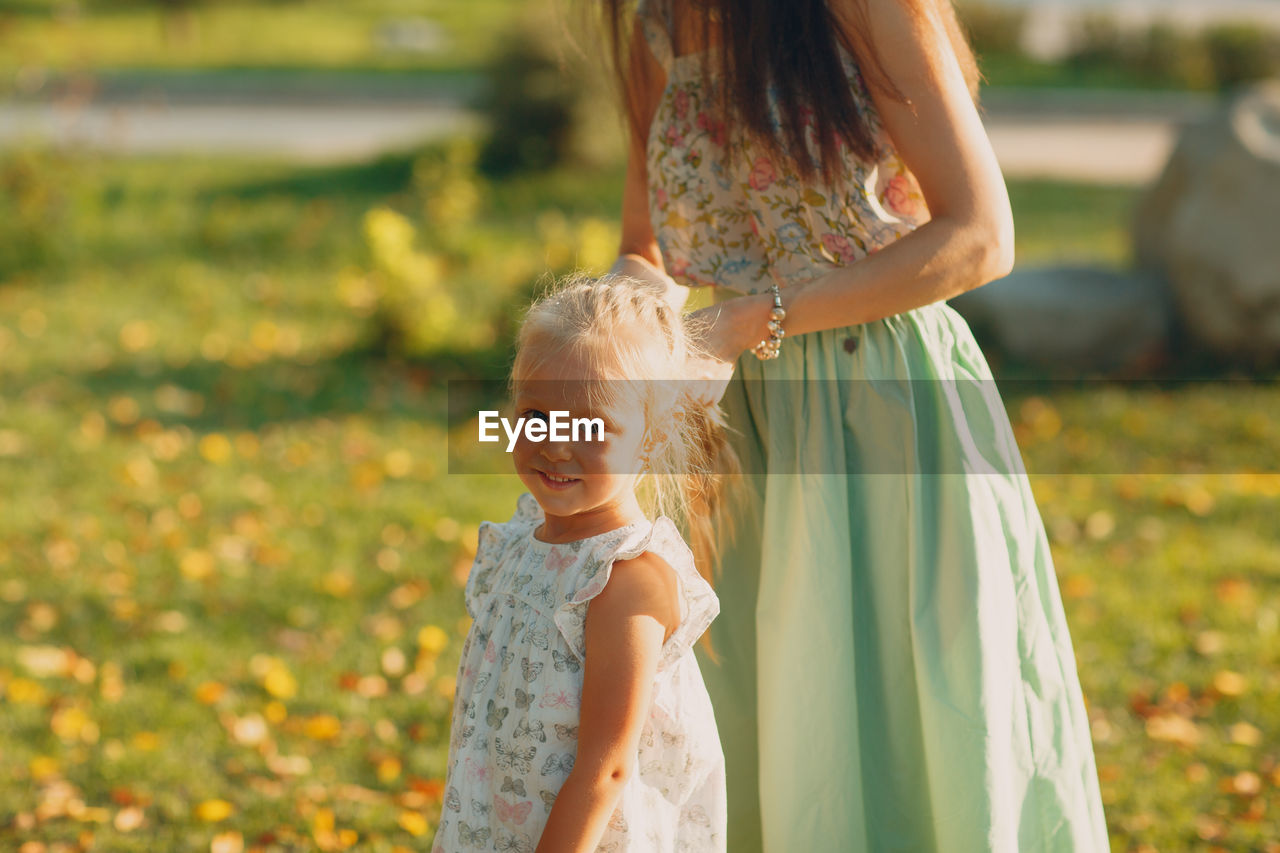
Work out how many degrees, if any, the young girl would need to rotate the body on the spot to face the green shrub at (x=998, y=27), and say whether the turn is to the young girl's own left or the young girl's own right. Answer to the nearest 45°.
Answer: approximately 135° to the young girl's own right

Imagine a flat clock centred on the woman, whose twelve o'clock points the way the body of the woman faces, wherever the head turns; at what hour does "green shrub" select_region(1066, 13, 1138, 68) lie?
The green shrub is roughly at 5 o'clock from the woman.

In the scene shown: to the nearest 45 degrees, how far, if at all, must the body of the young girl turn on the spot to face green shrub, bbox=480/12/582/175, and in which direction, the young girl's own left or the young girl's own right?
approximately 135° to the young girl's own right

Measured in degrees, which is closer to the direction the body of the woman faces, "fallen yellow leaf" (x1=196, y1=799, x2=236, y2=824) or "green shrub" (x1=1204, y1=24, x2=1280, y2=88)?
the fallen yellow leaf

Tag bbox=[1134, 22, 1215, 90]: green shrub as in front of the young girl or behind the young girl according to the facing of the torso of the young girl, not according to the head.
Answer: behind

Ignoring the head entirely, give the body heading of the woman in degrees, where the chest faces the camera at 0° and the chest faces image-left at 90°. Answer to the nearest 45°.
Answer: approximately 45°

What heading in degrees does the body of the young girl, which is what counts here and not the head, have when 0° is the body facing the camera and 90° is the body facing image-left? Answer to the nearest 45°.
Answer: approximately 45°

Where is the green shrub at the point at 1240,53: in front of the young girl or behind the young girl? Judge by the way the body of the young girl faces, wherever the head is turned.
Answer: behind
